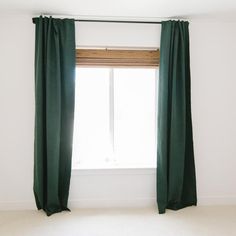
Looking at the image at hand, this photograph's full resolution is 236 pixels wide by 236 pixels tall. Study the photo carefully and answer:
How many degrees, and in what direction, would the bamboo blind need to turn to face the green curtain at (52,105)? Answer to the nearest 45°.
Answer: approximately 90° to its right

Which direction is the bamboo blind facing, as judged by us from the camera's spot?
facing the viewer

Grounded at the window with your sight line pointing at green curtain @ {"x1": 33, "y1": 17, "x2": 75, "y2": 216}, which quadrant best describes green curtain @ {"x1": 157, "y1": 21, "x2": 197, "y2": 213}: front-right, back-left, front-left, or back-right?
back-left

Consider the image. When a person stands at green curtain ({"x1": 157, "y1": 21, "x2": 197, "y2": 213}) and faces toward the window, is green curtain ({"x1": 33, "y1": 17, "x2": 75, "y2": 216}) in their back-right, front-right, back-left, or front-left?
front-left
